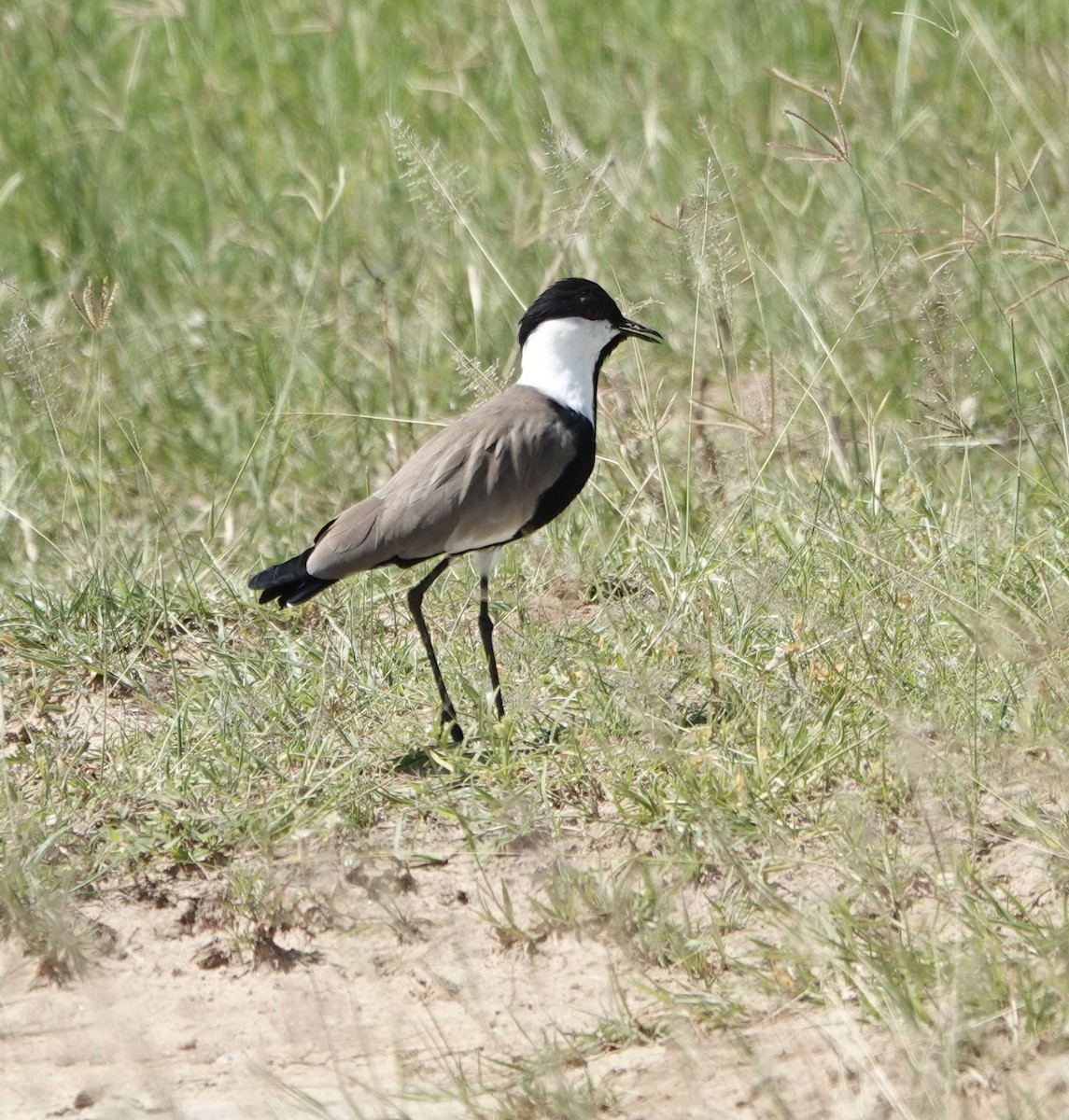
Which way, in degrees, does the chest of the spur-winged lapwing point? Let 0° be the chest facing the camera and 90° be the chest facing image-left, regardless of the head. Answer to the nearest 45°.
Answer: approximately 270°
